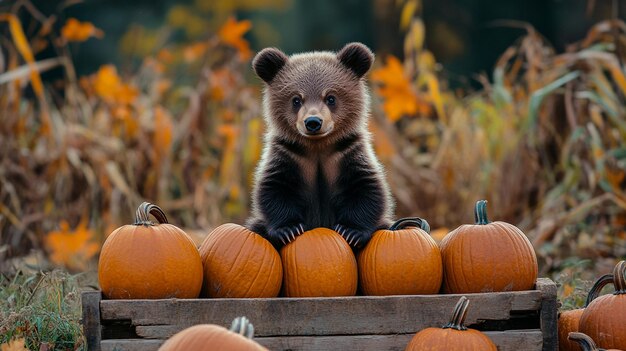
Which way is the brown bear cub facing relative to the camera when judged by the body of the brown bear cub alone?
toward the camera

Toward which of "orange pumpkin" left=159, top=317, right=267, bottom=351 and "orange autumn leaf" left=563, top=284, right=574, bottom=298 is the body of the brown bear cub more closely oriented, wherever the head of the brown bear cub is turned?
the orange pumpkin

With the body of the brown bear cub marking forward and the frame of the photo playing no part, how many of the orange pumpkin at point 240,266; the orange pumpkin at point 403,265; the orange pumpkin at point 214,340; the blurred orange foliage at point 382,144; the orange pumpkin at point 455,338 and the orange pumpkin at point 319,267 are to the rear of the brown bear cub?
1

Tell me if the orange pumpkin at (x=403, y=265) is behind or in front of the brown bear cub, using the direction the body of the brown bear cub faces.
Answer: in front

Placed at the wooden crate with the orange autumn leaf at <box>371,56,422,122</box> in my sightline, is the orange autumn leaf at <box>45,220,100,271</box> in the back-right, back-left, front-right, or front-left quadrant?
front-left

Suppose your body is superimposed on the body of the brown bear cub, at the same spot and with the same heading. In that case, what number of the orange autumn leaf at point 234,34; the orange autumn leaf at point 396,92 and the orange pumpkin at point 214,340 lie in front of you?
1

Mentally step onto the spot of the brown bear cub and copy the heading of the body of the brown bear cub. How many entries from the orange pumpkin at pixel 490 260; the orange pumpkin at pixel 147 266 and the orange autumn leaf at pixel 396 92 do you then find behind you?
1

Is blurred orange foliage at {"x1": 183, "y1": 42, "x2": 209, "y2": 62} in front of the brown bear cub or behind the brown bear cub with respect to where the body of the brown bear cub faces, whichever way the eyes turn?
behind

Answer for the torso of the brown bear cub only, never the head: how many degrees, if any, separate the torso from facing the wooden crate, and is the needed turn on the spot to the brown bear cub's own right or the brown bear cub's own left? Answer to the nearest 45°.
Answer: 0° — it already faces it

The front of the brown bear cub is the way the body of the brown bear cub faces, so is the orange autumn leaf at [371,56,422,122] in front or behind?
behind

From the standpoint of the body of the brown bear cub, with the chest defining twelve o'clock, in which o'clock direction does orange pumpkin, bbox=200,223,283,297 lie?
The orange pumpkin is roughly at 1 o'clock from the brown bear cub.

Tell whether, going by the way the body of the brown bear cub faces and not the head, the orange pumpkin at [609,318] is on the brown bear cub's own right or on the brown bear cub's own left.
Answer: on the brown bear cub's own left

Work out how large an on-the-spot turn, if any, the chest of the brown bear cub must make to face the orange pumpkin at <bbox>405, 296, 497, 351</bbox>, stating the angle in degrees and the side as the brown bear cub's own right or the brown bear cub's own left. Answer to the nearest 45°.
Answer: approximately 45° to the brown bear cub's own left

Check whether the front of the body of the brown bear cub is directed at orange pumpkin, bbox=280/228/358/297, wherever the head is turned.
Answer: yes

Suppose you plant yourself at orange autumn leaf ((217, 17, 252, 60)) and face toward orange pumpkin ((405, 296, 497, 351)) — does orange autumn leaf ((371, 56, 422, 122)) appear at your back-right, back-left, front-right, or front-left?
front-left

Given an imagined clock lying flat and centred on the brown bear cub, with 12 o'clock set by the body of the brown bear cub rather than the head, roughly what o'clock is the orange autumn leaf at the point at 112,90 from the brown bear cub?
The orange autumn leaf is roughly at 5 o'clock from the brown bear cub.

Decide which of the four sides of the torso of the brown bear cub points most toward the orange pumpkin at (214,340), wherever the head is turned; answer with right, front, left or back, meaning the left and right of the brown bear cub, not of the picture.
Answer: front

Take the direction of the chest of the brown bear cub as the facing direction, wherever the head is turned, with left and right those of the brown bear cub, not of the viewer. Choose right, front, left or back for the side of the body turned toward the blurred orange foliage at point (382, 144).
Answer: back
